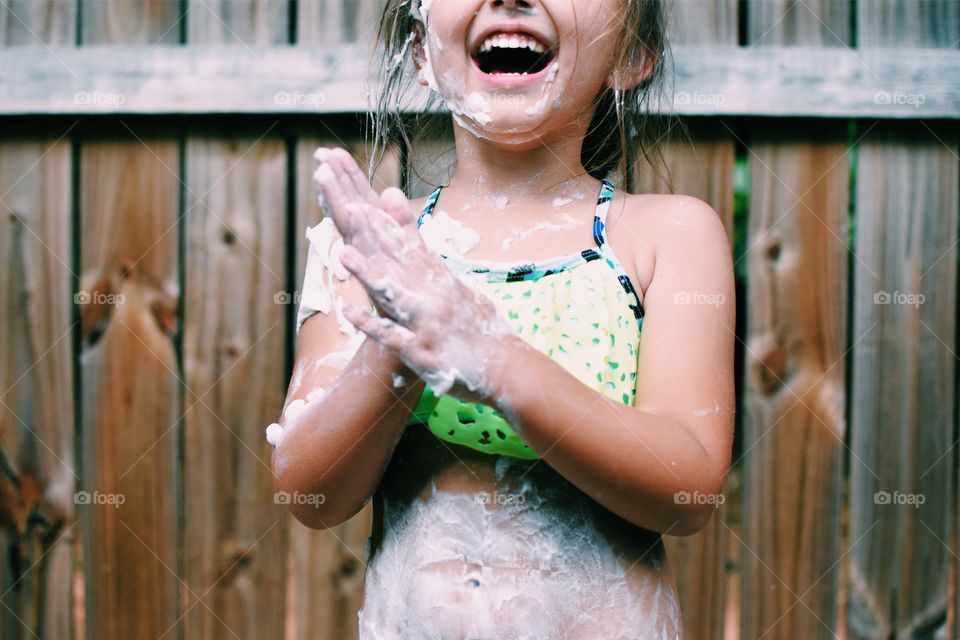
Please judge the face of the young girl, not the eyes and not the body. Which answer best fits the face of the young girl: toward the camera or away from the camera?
toward the camera

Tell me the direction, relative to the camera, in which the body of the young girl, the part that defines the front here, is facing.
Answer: toward the camera
